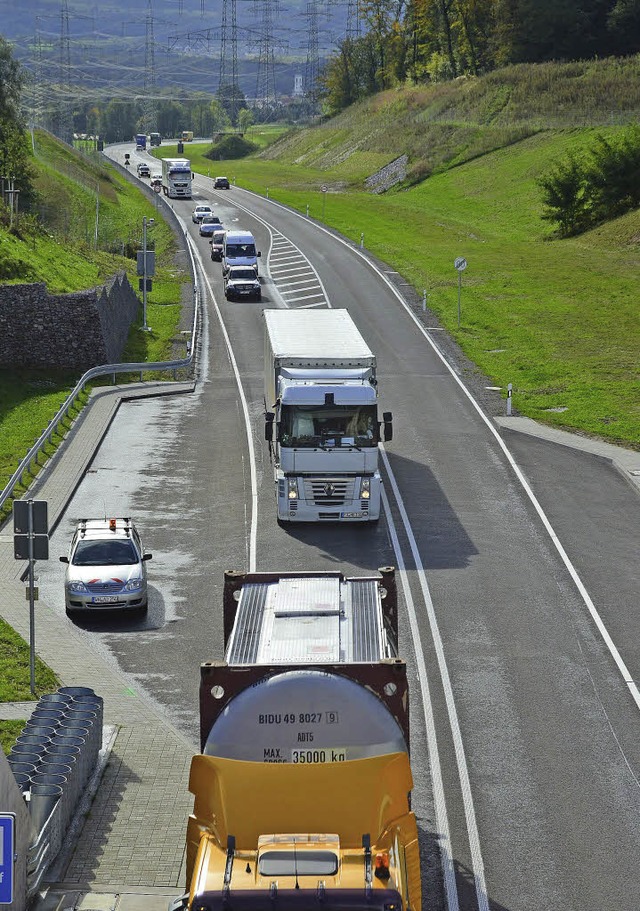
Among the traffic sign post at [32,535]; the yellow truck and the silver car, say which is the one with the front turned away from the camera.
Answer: the traffic sign post

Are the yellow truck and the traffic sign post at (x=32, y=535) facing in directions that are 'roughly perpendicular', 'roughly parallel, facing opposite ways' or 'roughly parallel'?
roughly parallel, facing opposite ways

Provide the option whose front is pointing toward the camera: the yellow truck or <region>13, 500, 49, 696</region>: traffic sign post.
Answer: the yellow truck

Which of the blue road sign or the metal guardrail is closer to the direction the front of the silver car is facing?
the blue road sign

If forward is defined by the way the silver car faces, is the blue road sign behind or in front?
in front

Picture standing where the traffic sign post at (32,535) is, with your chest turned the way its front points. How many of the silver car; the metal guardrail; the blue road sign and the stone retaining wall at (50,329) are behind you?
1

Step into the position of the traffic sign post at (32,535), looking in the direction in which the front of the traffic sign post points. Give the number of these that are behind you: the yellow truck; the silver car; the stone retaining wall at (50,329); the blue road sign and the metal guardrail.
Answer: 2

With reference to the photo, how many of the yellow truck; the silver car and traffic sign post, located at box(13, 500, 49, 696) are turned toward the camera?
2

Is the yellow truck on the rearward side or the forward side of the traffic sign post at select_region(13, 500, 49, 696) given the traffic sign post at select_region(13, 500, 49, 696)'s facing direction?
on the rearward side

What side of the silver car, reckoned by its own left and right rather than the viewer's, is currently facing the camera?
front

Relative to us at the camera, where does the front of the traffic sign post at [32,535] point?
facing away from the viewer

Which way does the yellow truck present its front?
toward the camera

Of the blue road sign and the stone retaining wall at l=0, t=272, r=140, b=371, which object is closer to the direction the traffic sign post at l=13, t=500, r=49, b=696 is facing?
the stone retaining wall

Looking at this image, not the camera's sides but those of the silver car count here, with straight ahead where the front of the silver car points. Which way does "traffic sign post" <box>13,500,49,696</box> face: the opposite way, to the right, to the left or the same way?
the opposite way

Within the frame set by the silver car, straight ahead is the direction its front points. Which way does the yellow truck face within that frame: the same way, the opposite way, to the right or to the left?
the same way

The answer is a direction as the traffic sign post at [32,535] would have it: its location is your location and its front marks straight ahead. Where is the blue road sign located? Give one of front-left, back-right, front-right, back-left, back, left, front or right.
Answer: back
